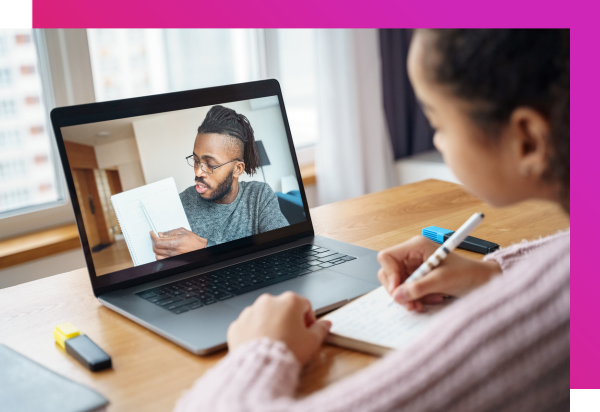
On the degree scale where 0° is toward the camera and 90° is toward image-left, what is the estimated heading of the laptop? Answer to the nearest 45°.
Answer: approximately 315°

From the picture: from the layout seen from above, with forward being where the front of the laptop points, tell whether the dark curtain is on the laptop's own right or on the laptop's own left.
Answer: on the laptop's own left

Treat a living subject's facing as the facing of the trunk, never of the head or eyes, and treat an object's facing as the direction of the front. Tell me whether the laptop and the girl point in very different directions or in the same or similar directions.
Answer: very different directions

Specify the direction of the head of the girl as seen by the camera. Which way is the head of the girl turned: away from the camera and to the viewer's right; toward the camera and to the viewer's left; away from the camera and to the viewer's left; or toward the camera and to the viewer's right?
away from the camera and to the viewer's left

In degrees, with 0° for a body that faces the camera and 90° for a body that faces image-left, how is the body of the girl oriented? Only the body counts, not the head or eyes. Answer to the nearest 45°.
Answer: approximately 135°
